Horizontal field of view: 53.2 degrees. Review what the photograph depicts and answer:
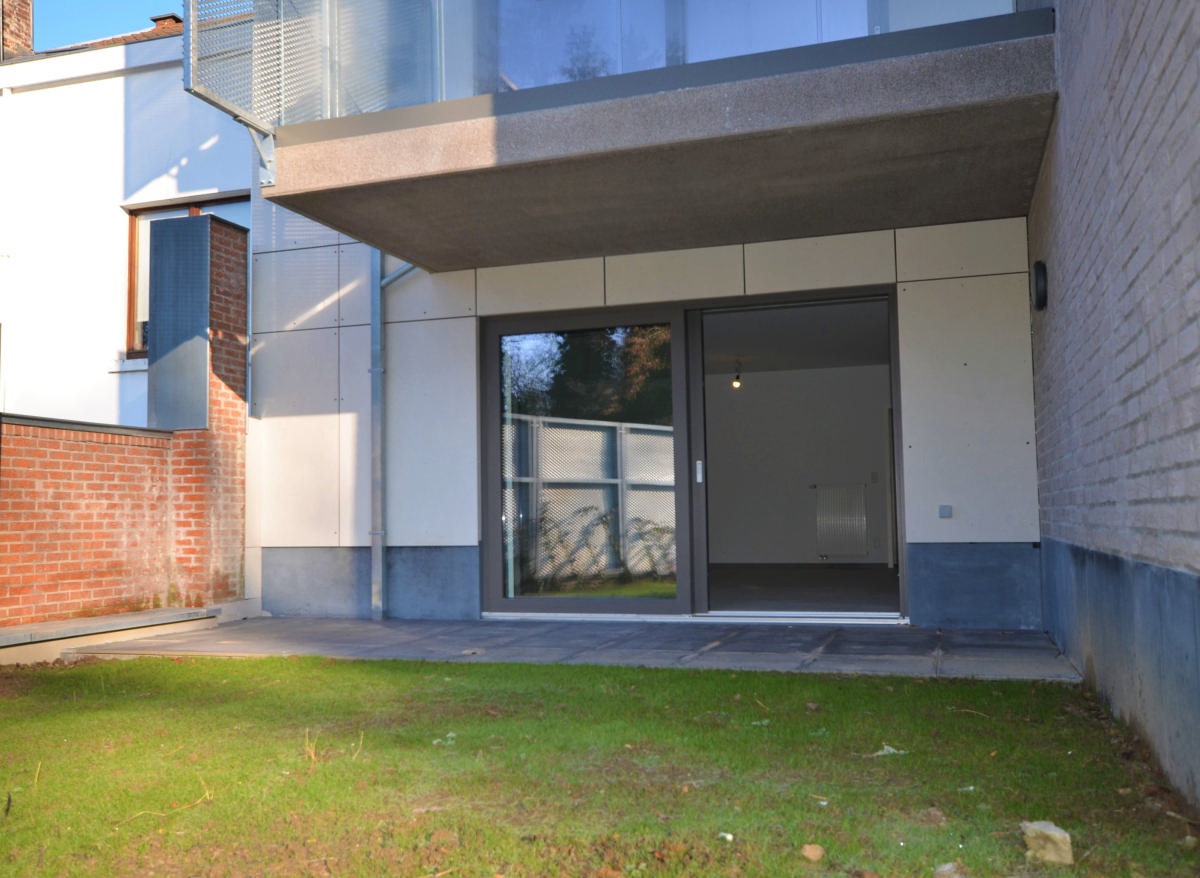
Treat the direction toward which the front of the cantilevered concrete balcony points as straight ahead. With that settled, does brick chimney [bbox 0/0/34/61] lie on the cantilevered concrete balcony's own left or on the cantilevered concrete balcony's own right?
on the cantilevered concrete balcony's own right

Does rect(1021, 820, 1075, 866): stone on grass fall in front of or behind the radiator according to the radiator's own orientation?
in front

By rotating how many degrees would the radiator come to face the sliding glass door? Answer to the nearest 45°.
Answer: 0° — it already faces it

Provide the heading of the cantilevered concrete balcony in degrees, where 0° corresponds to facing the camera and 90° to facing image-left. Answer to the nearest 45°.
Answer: approximately 0°

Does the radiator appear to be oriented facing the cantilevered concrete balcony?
yes

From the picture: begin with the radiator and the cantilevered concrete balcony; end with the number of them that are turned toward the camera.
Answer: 2

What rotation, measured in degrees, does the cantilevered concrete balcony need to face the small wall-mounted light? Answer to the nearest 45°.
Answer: approximately 90° to its left

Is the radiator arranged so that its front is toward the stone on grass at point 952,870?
yes

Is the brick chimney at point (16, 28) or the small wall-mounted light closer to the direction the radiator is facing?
the small wall-mounted light

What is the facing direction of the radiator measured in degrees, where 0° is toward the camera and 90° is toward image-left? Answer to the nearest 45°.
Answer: approximately 0°

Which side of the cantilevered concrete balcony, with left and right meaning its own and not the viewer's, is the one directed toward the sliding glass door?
back

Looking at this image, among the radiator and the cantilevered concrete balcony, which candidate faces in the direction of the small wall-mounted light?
the radiator

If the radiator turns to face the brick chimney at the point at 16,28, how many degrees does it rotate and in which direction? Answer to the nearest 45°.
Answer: approximately 45° to its right
